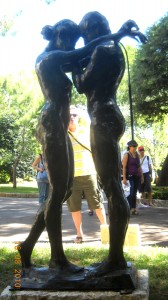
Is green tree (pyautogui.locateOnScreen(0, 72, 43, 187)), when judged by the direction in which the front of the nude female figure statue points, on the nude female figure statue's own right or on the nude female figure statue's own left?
on the nude female figure statue's own left

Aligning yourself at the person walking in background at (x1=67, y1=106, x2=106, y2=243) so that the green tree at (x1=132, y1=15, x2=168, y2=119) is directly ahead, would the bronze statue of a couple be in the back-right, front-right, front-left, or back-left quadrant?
back-right

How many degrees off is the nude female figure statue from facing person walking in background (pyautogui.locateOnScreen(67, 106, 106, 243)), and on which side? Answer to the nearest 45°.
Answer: approximately 90° to its left

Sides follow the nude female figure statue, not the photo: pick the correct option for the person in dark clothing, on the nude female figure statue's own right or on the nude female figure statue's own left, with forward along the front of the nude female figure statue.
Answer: on the nude female figure statue's own left

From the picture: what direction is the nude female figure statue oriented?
to the viewer's right

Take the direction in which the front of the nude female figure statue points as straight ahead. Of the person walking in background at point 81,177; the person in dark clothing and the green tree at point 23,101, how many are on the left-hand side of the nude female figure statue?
3

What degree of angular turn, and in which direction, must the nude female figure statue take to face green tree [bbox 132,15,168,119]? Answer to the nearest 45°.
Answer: approximately 90° to its left
